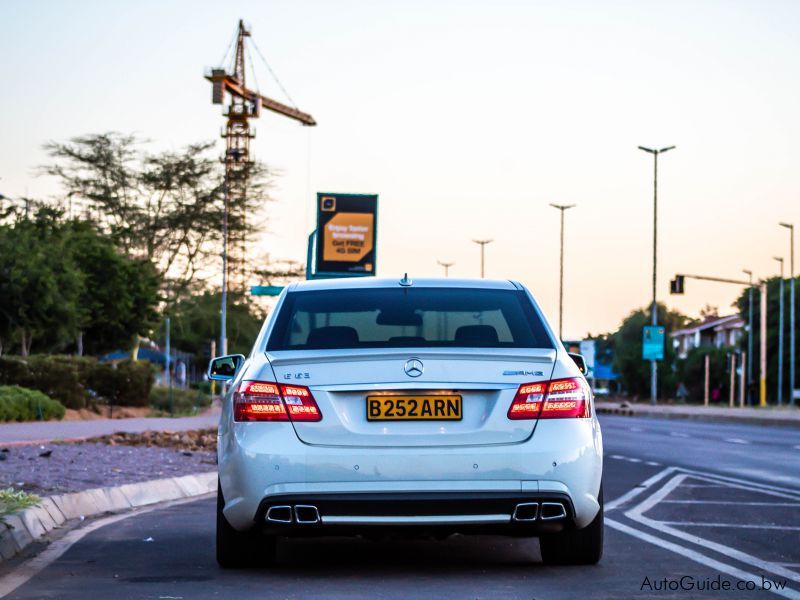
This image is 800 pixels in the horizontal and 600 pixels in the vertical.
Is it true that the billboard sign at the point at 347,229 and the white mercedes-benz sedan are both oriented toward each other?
yes

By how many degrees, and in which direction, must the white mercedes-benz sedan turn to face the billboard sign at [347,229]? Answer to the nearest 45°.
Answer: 0° — it already faces it

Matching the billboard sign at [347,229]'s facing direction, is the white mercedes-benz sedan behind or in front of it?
in front

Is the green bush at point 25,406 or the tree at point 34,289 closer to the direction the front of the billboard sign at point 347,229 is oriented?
the green bush

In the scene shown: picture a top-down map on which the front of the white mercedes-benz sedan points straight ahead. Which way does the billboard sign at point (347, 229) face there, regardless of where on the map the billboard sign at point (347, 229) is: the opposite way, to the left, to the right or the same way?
the opposite way

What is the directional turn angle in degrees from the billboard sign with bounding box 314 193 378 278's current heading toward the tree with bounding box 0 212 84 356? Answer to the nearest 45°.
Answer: approximately 90° to its right

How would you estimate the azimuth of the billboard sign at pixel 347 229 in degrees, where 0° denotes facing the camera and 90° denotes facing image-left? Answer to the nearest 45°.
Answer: approximately 0°

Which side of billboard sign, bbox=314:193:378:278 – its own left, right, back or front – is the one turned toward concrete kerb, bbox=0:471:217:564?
front

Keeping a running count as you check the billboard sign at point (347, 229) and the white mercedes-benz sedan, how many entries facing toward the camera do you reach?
1

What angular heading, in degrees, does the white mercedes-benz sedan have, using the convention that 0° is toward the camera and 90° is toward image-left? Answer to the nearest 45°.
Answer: approximately 180°
